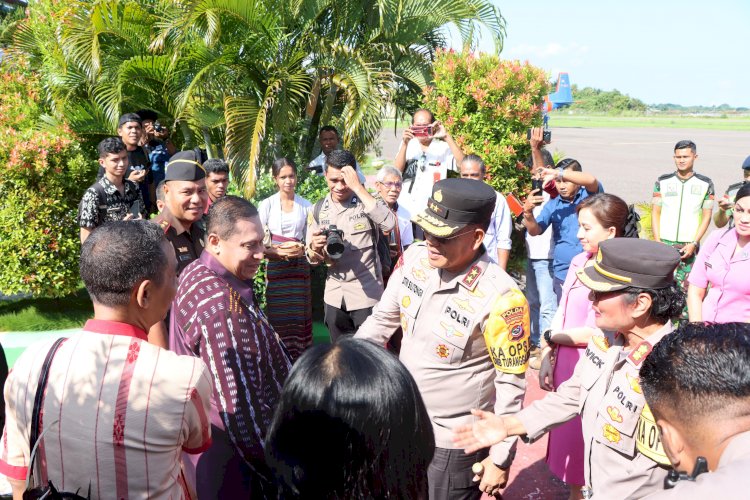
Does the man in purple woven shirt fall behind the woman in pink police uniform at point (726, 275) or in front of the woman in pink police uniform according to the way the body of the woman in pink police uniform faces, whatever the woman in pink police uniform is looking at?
in front

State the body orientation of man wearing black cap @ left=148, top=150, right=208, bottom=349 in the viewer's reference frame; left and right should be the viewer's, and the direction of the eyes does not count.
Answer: facing the viewer and to the right of the viewer

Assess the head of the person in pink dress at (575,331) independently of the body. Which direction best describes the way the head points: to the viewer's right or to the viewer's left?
to the viewer's left

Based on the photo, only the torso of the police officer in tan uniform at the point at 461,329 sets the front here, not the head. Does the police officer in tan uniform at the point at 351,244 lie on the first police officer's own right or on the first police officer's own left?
on the first police officer's own right

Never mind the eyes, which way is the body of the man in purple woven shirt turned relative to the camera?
to the viewer's right

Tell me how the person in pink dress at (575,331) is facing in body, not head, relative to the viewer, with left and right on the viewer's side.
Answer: facing to the left of the viewer

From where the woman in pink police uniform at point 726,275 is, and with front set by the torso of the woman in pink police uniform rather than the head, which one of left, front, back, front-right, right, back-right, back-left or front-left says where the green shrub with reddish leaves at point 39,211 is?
front-right

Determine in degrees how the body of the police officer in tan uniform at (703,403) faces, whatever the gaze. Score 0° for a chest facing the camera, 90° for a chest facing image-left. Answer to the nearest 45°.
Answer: approximately 135°

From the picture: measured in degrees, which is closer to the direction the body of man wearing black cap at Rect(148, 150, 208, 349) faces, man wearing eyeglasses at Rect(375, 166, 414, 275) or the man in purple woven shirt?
the man in purple woven shirt

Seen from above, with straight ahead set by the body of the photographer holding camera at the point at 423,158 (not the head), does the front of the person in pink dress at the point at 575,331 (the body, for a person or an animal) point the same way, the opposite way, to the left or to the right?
to the right

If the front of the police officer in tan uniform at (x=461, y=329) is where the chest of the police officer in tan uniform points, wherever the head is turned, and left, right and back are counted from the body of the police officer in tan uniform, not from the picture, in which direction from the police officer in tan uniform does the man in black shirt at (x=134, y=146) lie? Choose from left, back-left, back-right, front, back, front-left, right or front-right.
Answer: right

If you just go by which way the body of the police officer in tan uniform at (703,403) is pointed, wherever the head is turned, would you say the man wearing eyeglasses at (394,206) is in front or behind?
in front

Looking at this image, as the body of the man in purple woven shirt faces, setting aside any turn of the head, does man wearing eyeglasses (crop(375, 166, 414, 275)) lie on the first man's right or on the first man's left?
on the first man's left

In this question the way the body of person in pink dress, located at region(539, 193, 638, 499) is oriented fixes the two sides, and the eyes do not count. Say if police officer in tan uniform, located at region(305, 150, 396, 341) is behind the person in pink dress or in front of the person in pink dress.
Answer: in front

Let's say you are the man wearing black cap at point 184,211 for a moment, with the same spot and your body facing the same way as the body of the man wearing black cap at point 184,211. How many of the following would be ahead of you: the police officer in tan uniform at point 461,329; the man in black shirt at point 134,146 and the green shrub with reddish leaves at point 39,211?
1
